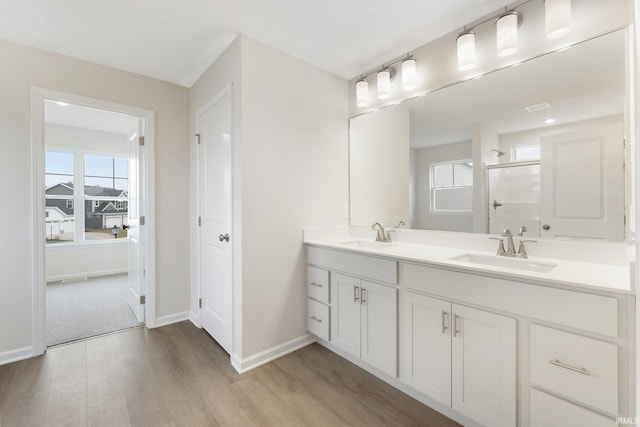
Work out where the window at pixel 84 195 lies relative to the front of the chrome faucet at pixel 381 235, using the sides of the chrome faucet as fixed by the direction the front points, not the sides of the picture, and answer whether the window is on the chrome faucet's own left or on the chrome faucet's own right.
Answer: on the chrome faucet's own right

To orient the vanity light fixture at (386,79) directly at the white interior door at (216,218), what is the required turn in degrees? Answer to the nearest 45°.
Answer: approximately 45° to its right

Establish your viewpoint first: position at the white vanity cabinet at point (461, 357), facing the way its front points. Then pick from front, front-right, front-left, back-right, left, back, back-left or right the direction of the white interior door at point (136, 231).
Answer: front-right

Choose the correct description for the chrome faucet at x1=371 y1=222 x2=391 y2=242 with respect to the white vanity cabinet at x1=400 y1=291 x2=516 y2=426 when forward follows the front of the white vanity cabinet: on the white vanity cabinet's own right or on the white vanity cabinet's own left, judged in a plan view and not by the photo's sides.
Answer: on the white vanity cabinet's own right

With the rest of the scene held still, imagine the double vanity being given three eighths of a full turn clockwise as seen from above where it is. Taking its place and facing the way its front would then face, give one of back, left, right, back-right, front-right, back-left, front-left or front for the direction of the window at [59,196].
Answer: left

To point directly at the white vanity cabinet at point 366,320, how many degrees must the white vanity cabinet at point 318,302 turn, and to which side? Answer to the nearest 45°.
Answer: approximately 90° to its left

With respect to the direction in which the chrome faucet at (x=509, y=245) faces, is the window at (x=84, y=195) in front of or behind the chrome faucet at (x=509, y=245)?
in front

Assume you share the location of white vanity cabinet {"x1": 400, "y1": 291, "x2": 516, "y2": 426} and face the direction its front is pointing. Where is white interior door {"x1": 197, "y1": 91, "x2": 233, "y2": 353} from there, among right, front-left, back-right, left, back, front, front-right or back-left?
front-right

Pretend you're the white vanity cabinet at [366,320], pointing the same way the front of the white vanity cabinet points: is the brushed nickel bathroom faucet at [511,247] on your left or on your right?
on your left

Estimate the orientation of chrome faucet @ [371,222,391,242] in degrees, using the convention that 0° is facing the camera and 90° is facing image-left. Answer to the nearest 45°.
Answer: approximately 45°

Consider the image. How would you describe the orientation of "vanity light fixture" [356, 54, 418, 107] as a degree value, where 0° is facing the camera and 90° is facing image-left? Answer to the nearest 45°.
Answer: approximately 45°

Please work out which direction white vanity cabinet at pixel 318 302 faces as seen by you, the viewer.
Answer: facing the viewer and to the left of the viewer
